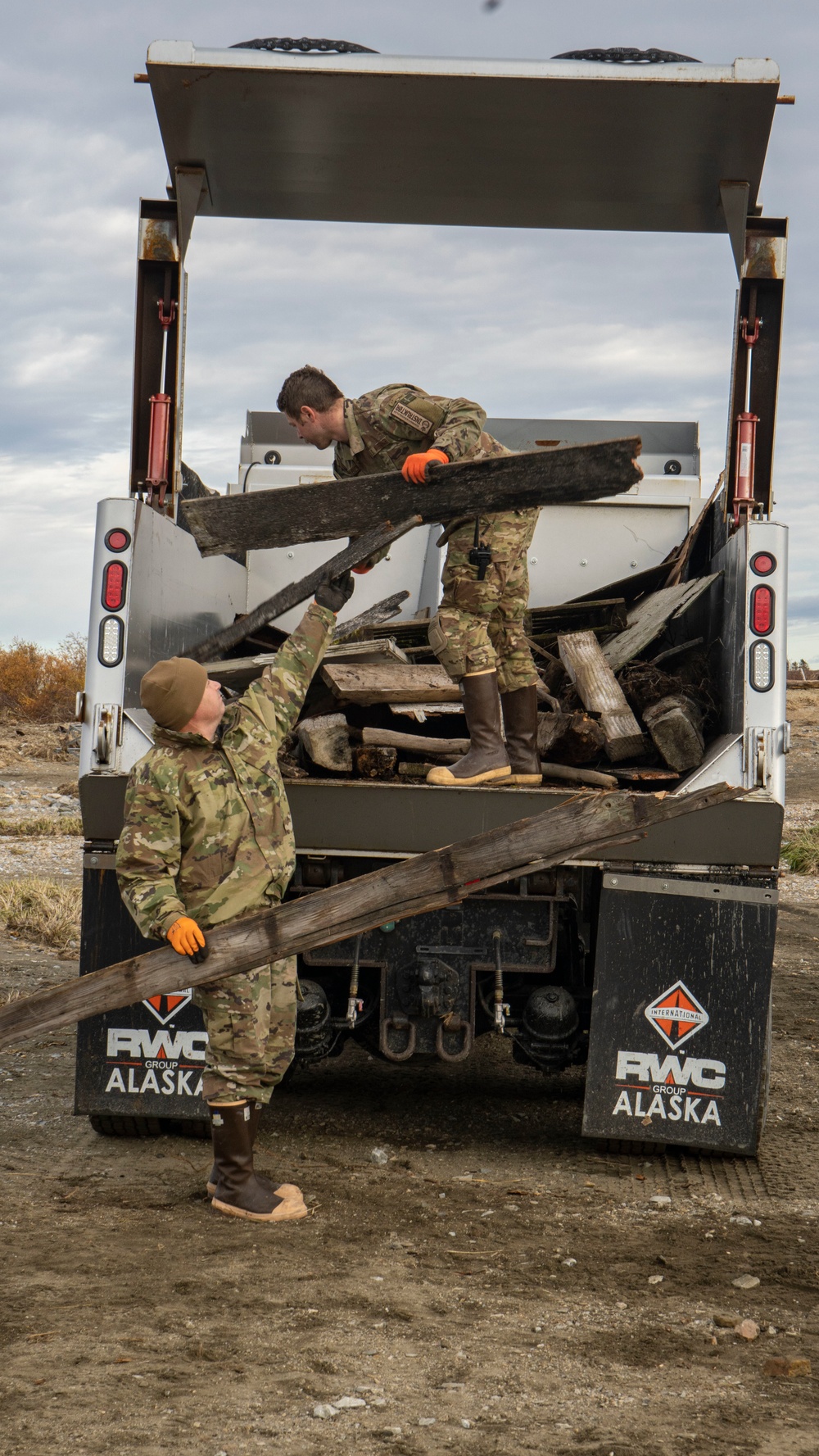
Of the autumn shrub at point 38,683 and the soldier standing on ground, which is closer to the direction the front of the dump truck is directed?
the autumn shrub

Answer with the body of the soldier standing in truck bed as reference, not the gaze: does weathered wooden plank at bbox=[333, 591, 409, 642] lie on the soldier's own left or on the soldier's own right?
on the soldier's own right

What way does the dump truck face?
away from the camera

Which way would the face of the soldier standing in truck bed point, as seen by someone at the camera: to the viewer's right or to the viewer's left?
to the viewer's left

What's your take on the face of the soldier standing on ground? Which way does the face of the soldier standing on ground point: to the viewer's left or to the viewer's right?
to the viewer's right

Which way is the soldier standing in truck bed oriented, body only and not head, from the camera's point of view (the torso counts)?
to the viewer's left
